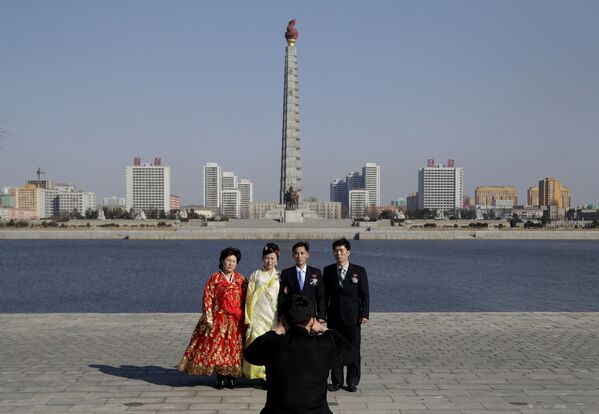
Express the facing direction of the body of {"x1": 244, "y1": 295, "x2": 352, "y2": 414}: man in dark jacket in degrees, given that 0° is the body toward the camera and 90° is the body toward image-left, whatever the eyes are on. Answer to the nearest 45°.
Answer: approximately 180°

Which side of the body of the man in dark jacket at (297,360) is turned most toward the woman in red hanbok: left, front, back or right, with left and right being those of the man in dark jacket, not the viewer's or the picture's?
front

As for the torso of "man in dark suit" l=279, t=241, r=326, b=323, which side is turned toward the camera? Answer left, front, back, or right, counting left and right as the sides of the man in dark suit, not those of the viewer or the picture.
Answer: front

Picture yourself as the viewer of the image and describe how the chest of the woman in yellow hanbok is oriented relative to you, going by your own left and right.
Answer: facing the viewer

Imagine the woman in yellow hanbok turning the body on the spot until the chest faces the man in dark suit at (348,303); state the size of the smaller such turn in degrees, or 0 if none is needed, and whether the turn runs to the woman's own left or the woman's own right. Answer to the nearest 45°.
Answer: approximately 90° to the woman's own left

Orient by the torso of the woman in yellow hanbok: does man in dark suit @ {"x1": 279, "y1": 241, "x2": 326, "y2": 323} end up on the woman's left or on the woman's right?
on the woman's left

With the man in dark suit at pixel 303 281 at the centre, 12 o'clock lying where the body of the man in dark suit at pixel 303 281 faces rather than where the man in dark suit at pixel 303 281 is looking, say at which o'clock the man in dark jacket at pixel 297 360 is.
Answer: the man in dark jacket at pixel 297 360 is roughly at 12 o'clock from the man in dark suit at pixel 303 281.

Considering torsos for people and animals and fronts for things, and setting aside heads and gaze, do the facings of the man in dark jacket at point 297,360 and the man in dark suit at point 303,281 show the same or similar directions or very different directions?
very different directions

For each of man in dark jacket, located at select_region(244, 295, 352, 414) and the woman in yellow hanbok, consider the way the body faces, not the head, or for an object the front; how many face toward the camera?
1

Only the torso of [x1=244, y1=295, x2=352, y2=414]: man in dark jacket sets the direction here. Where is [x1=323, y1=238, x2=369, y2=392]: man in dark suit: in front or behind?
in front

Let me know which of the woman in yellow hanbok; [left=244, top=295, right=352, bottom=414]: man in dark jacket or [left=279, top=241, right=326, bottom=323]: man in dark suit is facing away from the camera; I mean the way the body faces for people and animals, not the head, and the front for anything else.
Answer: [left=244, top=295, right=352, bottom=414]: man in dark jacket

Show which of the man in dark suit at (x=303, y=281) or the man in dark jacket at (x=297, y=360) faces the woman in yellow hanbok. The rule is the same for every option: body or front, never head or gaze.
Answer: the man in dark jacket at (x=297, y=360)

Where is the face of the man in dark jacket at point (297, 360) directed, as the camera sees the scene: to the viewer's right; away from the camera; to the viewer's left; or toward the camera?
away from the camera

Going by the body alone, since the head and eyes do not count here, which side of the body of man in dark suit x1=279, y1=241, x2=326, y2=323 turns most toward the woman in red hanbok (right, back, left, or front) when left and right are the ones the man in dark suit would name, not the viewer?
right

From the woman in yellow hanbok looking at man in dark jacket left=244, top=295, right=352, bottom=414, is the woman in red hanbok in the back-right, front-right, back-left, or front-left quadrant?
back-right
